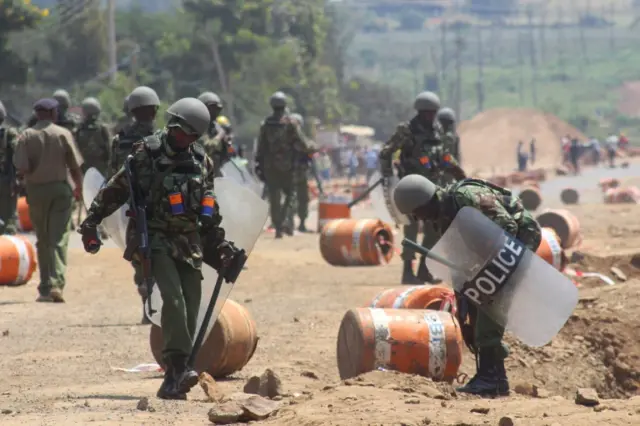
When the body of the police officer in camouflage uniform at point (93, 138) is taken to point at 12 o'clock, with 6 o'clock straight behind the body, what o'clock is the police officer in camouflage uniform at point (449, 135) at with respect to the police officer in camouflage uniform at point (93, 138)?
the police officer in camouflage uniform at point (449, 135) is roughly at 10 o'clock from the police officer in camouflage uniform at point (93, 138).

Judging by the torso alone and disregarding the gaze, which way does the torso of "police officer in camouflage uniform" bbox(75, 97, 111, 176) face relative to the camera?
toward the camera

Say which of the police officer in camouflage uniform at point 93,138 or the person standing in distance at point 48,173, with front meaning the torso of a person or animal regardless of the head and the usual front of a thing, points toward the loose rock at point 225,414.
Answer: the police officer in camouflage uniform

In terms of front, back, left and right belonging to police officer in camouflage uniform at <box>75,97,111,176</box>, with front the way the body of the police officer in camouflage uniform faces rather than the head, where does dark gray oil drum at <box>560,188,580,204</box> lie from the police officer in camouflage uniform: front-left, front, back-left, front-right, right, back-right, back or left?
back-left

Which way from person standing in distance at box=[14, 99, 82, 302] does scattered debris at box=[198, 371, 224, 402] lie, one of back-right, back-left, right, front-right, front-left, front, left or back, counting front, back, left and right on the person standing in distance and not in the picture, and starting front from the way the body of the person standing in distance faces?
back

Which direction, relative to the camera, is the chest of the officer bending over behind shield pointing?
to the viewer's left

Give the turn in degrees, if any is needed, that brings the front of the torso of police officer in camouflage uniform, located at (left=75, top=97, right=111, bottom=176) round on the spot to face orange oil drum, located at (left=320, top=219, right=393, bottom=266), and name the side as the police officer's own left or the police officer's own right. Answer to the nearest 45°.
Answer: approximately 90° to the police officer's own left

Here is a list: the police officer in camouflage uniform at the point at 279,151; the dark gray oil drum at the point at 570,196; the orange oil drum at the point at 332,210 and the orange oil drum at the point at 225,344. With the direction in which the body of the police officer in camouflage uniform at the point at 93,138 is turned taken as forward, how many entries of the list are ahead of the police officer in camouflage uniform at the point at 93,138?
1

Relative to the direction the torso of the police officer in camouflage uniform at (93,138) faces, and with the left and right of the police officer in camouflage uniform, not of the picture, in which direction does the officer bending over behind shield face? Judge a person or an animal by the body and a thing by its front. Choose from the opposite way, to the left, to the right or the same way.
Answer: to the right

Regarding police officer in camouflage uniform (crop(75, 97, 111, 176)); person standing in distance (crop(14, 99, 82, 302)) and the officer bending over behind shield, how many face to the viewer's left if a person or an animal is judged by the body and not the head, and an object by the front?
1

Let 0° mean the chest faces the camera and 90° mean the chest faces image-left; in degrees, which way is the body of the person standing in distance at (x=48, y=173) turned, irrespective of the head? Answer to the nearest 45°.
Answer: approximately 180°
